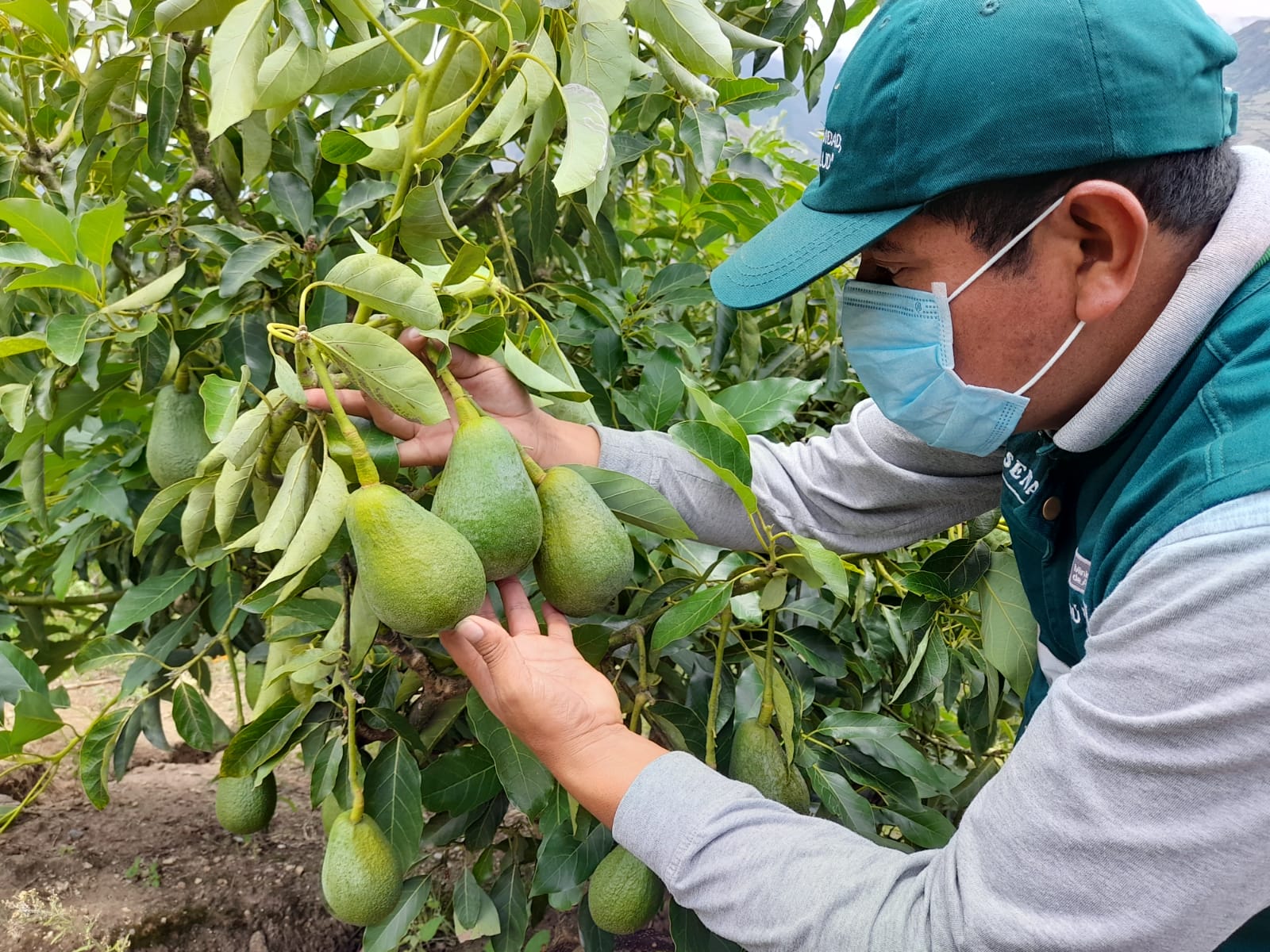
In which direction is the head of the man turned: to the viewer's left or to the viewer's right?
to the viewer's left

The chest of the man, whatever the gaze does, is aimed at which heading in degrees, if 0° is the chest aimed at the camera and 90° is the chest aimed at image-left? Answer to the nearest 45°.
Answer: approximately 90°

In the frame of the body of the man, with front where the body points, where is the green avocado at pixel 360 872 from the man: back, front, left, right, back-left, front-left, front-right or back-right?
front
